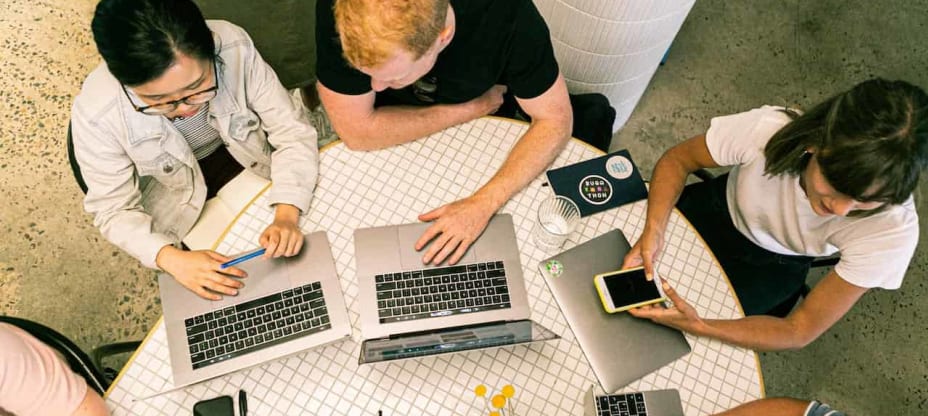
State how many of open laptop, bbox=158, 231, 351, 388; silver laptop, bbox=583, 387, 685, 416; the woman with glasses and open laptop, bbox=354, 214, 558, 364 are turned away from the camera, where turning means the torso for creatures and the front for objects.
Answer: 2

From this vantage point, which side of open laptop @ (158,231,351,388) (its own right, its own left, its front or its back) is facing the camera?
back

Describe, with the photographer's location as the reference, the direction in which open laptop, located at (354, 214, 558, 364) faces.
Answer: facing away from the viewer

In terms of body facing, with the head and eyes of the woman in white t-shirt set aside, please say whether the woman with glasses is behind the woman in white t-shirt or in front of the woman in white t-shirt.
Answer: in front

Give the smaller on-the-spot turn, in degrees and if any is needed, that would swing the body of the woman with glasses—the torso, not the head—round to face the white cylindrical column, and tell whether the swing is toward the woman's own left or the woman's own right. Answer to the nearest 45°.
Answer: approximately 45° to the woman's own left

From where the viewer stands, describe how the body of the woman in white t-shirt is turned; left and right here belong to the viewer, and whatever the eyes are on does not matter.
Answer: facing the viewer and to the left of the viewer

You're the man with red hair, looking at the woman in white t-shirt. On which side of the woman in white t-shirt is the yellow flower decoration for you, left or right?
right

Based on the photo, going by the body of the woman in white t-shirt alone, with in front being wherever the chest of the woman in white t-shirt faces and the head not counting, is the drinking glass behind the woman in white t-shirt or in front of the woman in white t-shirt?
in front

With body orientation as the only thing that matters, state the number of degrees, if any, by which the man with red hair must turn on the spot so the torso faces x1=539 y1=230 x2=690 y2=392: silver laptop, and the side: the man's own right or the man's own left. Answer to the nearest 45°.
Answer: approximately 45° to the man's own left

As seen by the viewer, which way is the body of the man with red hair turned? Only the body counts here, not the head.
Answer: toward the camera

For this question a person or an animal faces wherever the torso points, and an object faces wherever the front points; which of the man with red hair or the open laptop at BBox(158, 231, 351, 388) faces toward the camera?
the man with red hair
